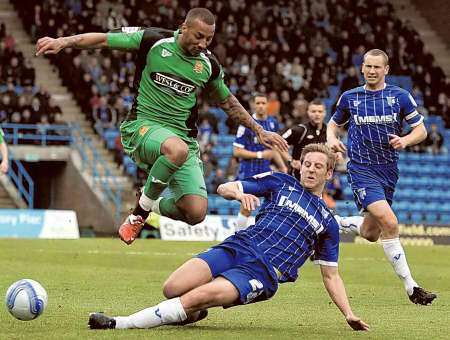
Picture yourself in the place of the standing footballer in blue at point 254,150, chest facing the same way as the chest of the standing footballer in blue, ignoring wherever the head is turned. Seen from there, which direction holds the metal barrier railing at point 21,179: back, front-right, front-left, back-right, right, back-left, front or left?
back-right

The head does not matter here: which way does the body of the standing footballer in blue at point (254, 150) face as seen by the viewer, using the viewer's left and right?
facing the viewer

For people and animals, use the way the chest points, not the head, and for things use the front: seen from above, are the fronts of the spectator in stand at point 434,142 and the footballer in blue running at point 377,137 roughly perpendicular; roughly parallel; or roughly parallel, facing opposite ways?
roughly parallel

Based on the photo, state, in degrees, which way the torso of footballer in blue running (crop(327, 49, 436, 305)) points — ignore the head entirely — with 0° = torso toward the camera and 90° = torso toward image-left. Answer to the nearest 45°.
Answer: approximately 0°

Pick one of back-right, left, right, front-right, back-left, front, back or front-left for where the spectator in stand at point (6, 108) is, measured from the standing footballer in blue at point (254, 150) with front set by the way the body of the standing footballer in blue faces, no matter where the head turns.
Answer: back-right

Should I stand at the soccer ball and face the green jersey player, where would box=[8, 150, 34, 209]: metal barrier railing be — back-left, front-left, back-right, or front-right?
front-left

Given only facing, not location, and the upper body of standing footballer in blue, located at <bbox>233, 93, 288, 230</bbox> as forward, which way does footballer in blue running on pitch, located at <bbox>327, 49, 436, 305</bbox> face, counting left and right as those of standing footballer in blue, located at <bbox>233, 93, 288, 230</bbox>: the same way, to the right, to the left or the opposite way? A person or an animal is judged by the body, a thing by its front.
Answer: the same way

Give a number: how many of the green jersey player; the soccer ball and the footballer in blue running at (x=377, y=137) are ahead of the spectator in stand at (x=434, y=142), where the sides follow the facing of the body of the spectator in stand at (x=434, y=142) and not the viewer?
3

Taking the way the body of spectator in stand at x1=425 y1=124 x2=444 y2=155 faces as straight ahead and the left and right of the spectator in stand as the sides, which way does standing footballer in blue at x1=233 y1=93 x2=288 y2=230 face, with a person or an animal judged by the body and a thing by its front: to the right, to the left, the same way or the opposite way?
the same way

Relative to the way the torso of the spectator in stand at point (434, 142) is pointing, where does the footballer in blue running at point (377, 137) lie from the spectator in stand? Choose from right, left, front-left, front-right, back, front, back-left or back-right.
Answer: front

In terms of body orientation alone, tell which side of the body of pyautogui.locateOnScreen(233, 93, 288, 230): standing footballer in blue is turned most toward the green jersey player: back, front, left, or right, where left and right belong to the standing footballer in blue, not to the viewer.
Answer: front

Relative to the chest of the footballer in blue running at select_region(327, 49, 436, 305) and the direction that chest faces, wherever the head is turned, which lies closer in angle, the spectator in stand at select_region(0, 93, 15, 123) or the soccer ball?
the soccer ball

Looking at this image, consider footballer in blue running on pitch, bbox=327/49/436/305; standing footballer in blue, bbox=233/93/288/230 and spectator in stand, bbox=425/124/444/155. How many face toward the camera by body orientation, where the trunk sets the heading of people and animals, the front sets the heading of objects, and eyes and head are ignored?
3

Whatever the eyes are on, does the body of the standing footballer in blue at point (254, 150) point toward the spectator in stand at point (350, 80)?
no

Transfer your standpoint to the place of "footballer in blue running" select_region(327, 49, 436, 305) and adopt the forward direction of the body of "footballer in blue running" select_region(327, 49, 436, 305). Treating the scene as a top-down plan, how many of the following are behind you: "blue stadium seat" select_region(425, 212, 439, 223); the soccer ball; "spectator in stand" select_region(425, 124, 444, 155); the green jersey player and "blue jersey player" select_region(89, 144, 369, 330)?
2

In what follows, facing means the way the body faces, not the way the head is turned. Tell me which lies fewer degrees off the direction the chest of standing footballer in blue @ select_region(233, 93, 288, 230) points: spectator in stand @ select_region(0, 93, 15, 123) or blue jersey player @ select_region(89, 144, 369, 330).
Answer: the blue jersey player

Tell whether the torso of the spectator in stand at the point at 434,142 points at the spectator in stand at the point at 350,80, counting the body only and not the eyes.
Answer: no

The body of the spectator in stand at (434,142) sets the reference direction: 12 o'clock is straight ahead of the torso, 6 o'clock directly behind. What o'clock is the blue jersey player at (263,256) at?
The blue jersey player is roughly at 12 o'clock from the spectator in stand.

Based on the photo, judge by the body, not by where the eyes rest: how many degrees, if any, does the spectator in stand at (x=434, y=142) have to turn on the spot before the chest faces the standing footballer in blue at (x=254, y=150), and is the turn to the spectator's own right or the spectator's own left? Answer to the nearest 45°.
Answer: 0° — they already face them
